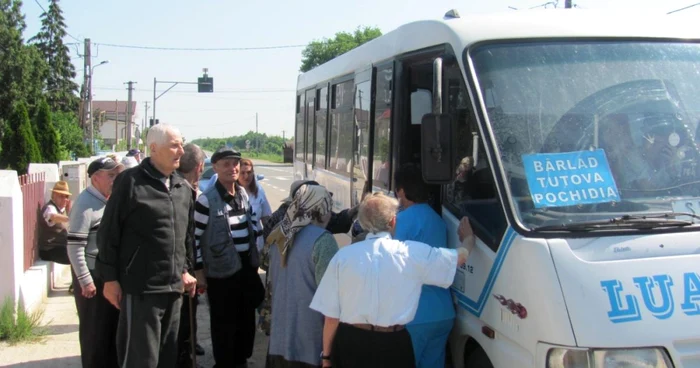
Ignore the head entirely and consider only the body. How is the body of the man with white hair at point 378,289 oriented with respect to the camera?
away from the camera

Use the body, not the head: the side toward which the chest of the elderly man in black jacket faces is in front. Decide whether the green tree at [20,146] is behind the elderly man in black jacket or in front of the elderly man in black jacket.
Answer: behind

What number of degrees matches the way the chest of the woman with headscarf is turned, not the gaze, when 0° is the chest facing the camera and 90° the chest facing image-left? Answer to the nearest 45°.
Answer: approximately 225°

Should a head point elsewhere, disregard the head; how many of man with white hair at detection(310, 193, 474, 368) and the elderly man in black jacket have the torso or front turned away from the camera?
1

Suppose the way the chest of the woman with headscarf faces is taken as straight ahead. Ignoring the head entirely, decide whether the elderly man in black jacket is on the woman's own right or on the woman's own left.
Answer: on the woman's own left

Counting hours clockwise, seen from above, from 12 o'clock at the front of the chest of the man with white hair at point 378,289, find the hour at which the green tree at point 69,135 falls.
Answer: The green tree is roughly at 11 o'clock from the man with white hair.

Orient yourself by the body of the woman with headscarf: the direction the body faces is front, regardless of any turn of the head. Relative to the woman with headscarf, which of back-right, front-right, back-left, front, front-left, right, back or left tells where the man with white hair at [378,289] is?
right

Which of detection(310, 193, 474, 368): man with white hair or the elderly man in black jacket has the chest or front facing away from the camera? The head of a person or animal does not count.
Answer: the man with white hair

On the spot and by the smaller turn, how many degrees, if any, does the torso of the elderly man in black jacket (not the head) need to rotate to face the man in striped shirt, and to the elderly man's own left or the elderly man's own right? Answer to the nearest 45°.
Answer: approximately 90° to the elderly man's own left

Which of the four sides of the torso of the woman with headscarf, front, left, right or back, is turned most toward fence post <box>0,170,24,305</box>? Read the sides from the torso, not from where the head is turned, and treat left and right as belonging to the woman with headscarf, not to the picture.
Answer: left

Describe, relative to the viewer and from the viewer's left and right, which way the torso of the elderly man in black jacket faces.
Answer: facing the viewer and to the right of the viewer
